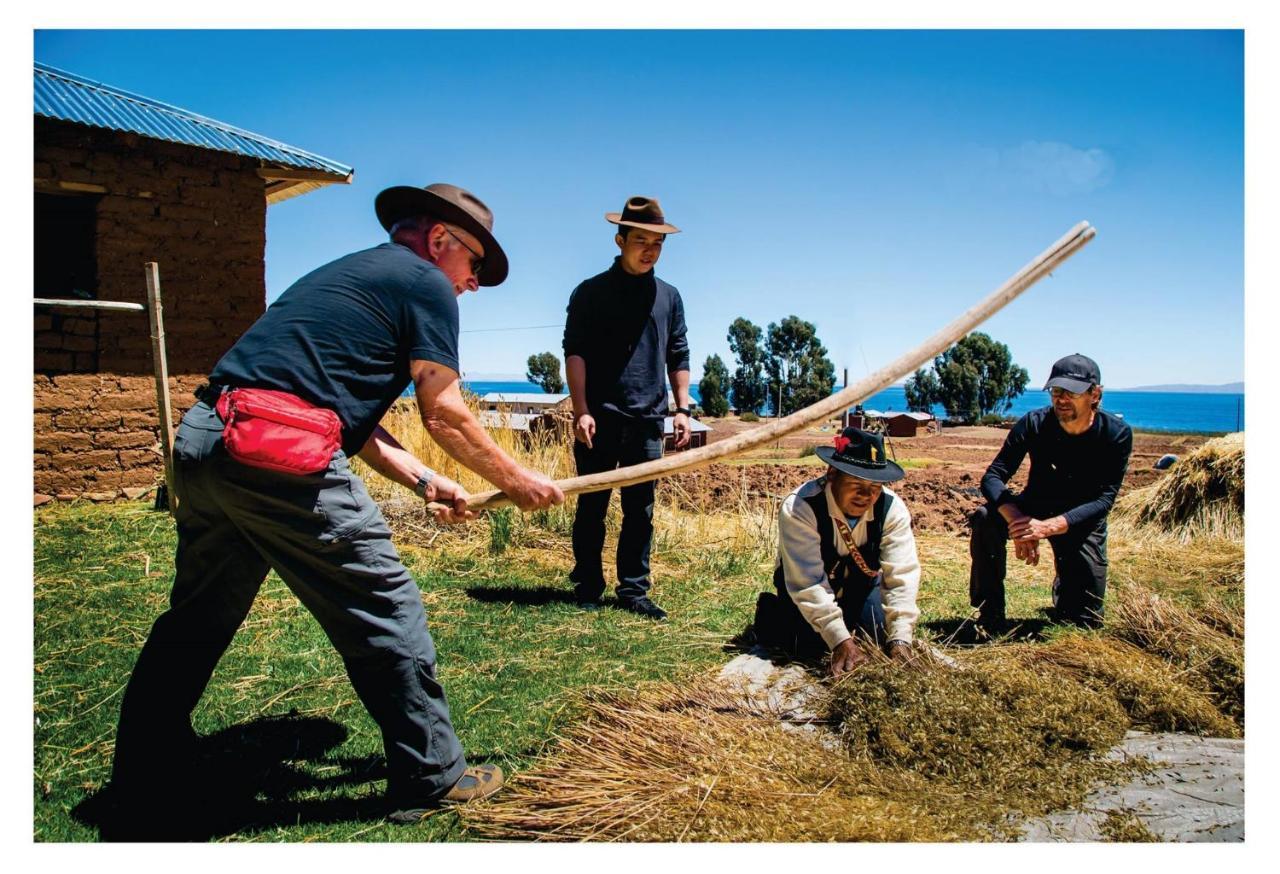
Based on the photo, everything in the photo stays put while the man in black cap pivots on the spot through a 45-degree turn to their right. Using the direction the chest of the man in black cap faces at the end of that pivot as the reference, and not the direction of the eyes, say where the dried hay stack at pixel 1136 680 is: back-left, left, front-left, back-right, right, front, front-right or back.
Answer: left

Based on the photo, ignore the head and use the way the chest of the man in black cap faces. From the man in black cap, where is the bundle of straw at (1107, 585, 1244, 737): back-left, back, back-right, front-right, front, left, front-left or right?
left

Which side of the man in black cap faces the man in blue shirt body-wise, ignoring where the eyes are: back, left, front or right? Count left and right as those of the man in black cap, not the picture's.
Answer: front

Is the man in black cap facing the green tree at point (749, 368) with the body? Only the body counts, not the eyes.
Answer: no

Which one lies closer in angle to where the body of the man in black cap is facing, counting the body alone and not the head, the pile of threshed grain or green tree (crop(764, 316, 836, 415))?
the pile of threshed grain

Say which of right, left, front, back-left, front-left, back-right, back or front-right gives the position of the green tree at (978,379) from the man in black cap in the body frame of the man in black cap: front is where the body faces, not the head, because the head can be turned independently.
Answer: back-right

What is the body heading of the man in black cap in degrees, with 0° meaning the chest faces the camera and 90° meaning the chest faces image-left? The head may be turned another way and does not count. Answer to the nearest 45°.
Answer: approximately 45°

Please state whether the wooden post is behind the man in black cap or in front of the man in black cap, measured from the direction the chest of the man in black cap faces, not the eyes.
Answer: in front

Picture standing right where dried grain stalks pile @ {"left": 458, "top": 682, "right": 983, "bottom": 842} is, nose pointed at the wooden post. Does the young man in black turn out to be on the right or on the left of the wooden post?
right

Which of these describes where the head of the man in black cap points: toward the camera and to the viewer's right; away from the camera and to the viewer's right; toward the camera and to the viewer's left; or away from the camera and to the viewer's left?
toward the camera and to the viewer's left

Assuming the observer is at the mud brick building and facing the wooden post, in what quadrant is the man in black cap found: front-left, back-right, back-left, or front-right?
front-left

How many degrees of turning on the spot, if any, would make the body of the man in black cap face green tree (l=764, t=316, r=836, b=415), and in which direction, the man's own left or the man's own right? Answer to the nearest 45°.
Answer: approximately 135° to the man's own right

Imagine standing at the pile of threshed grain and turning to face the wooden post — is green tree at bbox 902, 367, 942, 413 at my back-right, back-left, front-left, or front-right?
front-right

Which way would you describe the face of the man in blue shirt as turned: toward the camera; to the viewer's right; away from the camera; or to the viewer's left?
to the viewer's right

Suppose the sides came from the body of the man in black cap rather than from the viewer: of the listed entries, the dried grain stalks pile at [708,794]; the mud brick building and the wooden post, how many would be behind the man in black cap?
0
